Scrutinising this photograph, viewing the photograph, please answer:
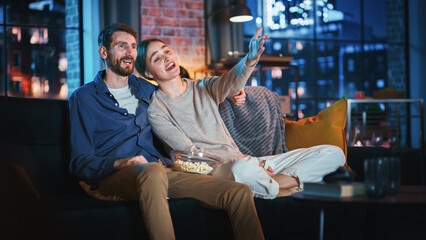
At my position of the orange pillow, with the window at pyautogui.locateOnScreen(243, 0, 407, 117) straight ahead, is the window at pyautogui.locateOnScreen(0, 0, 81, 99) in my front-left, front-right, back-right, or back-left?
front-left

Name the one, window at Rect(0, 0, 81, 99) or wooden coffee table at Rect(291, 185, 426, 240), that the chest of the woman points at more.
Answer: the wooden coffee table

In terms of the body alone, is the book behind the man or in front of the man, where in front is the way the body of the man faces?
in front

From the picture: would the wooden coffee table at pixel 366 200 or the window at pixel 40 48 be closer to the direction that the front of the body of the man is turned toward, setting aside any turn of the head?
the wooden coffee table

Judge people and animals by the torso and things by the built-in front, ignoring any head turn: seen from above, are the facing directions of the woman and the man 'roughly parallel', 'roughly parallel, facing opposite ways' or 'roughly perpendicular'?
roughly parallel

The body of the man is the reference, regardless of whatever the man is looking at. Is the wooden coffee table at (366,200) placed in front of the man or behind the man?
in front

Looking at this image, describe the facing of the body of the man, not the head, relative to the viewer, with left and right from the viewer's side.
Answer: facing the viewer and to the right of the viewer

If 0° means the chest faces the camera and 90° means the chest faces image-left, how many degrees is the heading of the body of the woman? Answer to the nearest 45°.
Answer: approximately 315°

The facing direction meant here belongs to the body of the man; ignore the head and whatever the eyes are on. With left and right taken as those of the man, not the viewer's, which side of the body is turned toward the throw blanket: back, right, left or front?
left

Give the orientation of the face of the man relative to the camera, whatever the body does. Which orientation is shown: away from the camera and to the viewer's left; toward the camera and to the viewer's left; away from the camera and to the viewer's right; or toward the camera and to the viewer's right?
toward the camera and to the viewer's right
